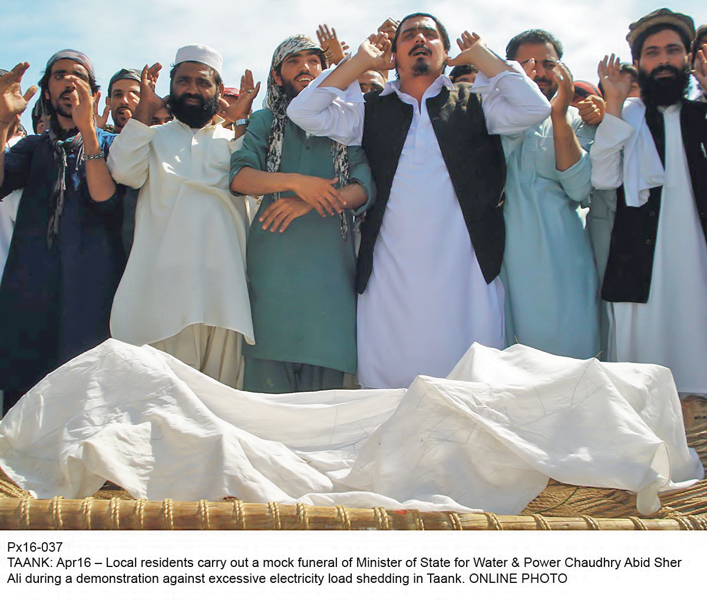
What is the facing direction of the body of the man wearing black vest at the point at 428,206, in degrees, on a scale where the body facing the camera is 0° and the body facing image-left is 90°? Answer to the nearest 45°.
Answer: approximately 0°

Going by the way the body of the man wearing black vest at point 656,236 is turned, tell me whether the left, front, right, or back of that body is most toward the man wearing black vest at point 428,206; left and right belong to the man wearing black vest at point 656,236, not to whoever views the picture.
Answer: right

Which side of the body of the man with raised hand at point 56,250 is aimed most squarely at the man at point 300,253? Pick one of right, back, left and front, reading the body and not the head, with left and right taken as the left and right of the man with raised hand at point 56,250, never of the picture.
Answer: left

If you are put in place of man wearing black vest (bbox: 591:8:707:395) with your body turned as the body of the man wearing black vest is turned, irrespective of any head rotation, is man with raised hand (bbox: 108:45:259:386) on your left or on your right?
on your right

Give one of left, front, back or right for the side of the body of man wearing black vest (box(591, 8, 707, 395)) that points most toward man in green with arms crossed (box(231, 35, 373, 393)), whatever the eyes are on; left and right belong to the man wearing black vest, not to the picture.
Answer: right

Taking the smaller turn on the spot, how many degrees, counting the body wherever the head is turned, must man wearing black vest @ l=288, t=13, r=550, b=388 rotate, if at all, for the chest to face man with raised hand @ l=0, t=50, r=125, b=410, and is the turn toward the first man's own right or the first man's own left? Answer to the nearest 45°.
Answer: approximately 90° to the first man's own right

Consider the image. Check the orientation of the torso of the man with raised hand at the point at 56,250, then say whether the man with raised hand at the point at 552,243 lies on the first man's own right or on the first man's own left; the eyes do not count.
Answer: on the first man's own left

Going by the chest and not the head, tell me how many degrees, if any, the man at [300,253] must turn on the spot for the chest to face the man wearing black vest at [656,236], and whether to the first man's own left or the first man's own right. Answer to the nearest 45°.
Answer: approximately 90° to the first man's own left

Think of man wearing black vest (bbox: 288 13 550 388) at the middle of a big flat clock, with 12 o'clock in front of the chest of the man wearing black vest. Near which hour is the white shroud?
The white shroud is roughly at 12 o'clock from the man wearing black vest.
